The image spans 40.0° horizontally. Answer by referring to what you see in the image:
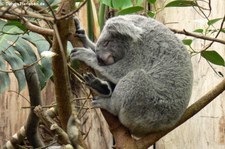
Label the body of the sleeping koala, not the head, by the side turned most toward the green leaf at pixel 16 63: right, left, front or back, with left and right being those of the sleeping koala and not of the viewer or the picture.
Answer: front

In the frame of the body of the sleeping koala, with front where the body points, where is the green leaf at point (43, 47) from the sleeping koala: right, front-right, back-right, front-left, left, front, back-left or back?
front

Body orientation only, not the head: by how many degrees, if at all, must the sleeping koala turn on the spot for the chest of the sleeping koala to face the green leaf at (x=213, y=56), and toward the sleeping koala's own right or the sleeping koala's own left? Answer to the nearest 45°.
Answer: approximately 180°

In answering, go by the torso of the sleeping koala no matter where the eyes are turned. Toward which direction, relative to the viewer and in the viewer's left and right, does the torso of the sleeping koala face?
facing to the left of the viewer
